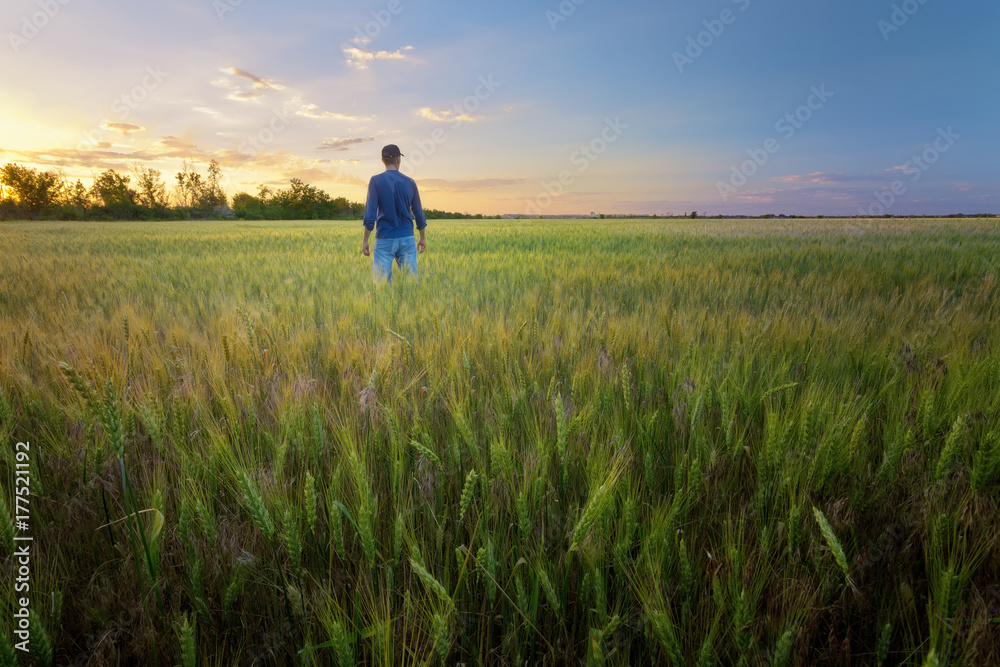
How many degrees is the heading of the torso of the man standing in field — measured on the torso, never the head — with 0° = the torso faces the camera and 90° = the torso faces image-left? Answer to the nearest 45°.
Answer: approximately 180°
